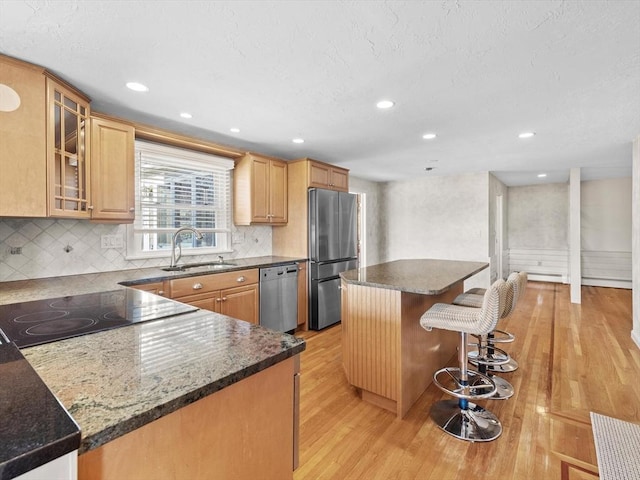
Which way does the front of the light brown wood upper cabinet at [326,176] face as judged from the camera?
facing the viewer and to the right of the viewer

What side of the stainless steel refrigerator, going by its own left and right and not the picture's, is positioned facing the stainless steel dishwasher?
right

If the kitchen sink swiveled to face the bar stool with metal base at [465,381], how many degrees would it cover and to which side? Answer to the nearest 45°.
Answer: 0° — it already faces it

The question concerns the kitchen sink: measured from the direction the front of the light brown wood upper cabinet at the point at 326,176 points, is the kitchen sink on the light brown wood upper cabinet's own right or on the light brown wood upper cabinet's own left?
on the light brown wood upper cabinet's own right

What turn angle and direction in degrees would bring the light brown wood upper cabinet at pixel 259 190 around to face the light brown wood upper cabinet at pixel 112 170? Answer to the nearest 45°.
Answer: approximately 90° to its right

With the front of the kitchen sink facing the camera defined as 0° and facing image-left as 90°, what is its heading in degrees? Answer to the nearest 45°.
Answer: approximately 315°

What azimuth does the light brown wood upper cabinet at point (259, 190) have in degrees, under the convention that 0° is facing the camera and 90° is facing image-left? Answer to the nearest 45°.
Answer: approximately 315°

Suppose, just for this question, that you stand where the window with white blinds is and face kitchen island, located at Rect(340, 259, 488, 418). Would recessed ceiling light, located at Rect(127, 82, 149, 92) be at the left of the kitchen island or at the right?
right

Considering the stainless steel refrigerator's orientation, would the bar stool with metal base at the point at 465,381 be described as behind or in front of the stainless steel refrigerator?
in front
